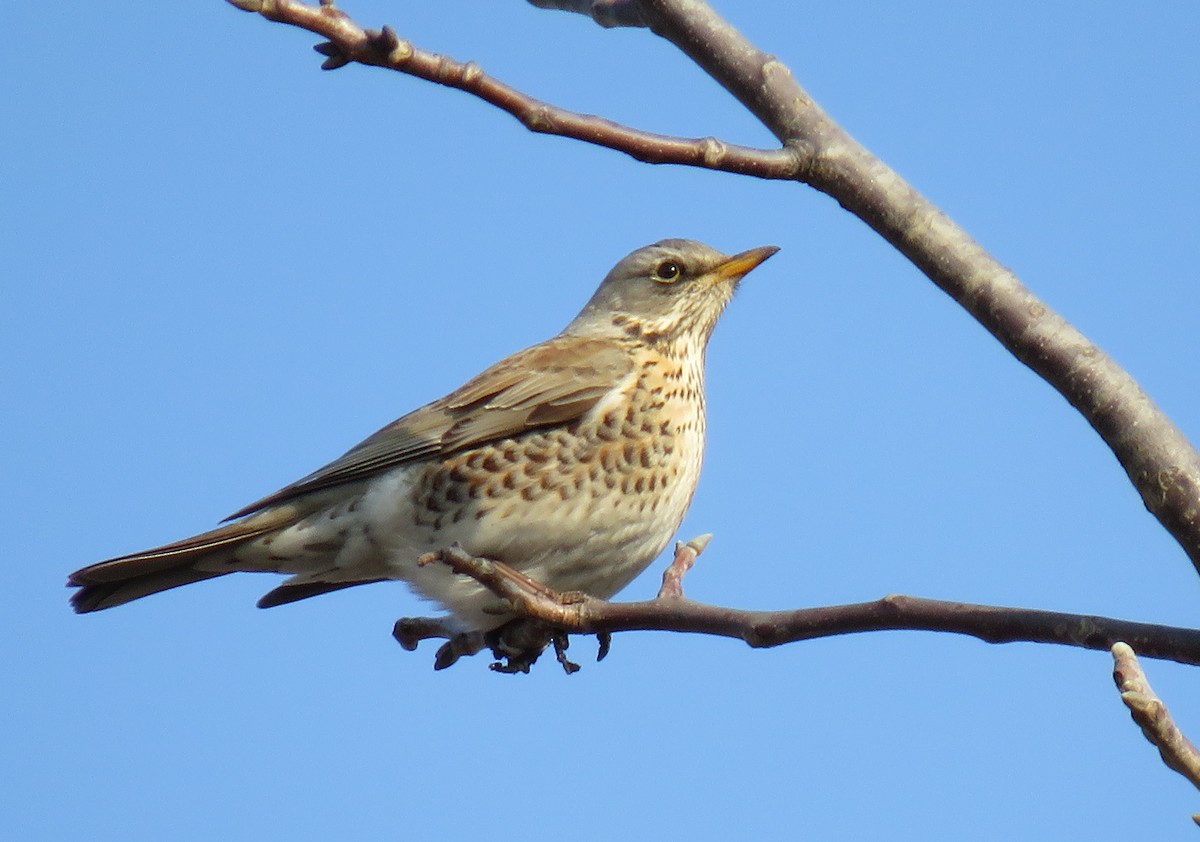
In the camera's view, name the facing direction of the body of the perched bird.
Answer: to the viewer's right
